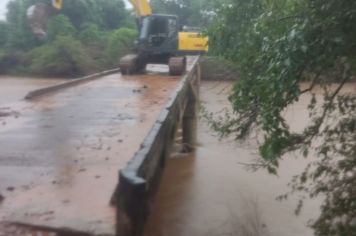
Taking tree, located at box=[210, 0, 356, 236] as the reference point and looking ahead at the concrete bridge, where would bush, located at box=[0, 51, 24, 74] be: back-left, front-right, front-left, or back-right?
front-right

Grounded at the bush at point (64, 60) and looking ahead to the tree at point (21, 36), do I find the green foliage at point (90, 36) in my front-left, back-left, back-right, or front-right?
front-right

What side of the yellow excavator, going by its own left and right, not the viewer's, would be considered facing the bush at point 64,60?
right

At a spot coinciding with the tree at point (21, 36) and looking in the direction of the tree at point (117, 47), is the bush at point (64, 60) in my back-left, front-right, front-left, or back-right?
front-right

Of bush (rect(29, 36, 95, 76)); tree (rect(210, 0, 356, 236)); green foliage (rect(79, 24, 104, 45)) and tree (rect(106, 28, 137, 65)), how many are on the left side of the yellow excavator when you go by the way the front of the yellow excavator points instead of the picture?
1

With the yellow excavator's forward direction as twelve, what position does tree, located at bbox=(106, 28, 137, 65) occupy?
The tree is roughly at 3 o'clock from the yellow excavator.

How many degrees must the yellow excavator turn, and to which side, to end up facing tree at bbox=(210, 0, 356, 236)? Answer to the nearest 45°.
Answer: approximately 90° to its left

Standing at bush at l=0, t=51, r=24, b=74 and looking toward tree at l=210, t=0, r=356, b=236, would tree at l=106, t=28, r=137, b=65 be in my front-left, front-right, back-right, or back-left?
front-left

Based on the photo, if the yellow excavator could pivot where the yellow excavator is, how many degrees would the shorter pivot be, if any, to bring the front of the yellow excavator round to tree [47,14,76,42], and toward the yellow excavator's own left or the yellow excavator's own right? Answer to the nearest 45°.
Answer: approximately 90° to the yellow excavator's own right

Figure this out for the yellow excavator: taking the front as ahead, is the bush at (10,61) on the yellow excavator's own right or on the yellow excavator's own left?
on the yellow excavator's own right

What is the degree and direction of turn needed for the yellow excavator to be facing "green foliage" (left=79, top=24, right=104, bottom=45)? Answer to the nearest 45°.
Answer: approximately 90° to its right
